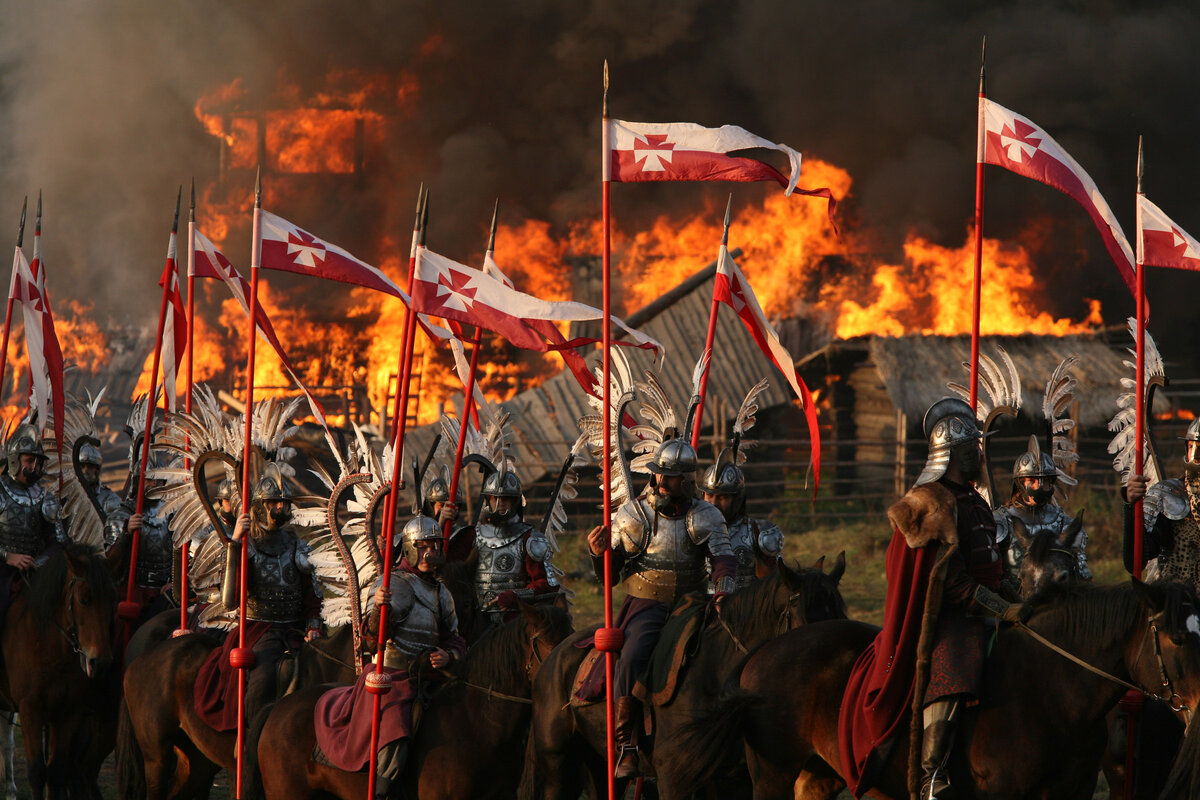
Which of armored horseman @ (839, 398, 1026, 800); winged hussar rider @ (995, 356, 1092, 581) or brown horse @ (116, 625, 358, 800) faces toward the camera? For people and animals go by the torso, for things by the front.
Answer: the winged hussar rider

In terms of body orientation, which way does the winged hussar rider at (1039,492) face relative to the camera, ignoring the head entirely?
toward the camera

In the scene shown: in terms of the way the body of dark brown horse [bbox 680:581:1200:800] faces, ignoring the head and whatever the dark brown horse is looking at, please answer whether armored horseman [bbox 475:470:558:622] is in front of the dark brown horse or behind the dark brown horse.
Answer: behind

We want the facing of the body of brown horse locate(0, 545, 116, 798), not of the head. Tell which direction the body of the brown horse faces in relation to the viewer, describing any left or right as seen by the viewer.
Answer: facing the viewer and to the right of the viewer

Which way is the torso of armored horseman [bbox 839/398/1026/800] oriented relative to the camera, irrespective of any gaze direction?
to the viewer's right

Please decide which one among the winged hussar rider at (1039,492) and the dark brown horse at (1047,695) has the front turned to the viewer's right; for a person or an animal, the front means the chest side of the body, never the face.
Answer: the dark brown horse

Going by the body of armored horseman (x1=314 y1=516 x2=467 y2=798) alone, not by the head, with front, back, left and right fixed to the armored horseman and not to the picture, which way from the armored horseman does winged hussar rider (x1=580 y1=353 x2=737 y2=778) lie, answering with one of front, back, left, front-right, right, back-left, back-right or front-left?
front-left

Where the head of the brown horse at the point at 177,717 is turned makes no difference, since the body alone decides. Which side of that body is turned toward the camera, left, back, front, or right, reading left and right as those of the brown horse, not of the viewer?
right

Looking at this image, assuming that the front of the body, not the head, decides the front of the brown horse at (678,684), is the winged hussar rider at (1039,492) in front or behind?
in front

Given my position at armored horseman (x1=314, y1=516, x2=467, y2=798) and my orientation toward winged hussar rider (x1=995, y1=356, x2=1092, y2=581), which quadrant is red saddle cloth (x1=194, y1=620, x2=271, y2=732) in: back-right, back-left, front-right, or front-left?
back-left

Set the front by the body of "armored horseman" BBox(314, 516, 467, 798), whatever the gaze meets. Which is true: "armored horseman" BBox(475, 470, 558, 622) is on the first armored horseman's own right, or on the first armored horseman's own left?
on the first armored horseman's own left

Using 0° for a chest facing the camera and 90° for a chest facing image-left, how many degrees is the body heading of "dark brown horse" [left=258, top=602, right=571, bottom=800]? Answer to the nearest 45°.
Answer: approximately 270°
